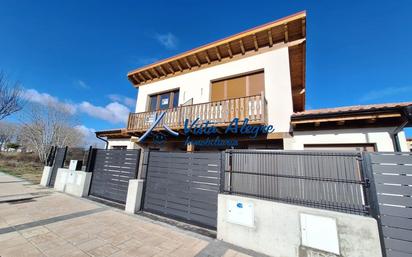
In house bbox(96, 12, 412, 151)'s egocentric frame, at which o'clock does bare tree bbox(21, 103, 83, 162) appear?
The bare tree is roughly at 2 o'clock from the house.

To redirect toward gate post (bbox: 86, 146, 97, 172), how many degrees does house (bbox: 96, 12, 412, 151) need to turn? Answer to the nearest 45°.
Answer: approximately 45° to its right

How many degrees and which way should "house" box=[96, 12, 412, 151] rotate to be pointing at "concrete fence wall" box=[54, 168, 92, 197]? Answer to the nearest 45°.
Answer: approximately 45° to its right

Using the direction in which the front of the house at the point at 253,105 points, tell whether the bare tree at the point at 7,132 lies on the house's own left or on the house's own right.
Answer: on the house's own right

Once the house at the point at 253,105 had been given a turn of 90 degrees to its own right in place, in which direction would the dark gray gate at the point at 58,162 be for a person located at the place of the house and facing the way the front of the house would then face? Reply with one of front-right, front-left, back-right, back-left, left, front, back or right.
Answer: front-left
